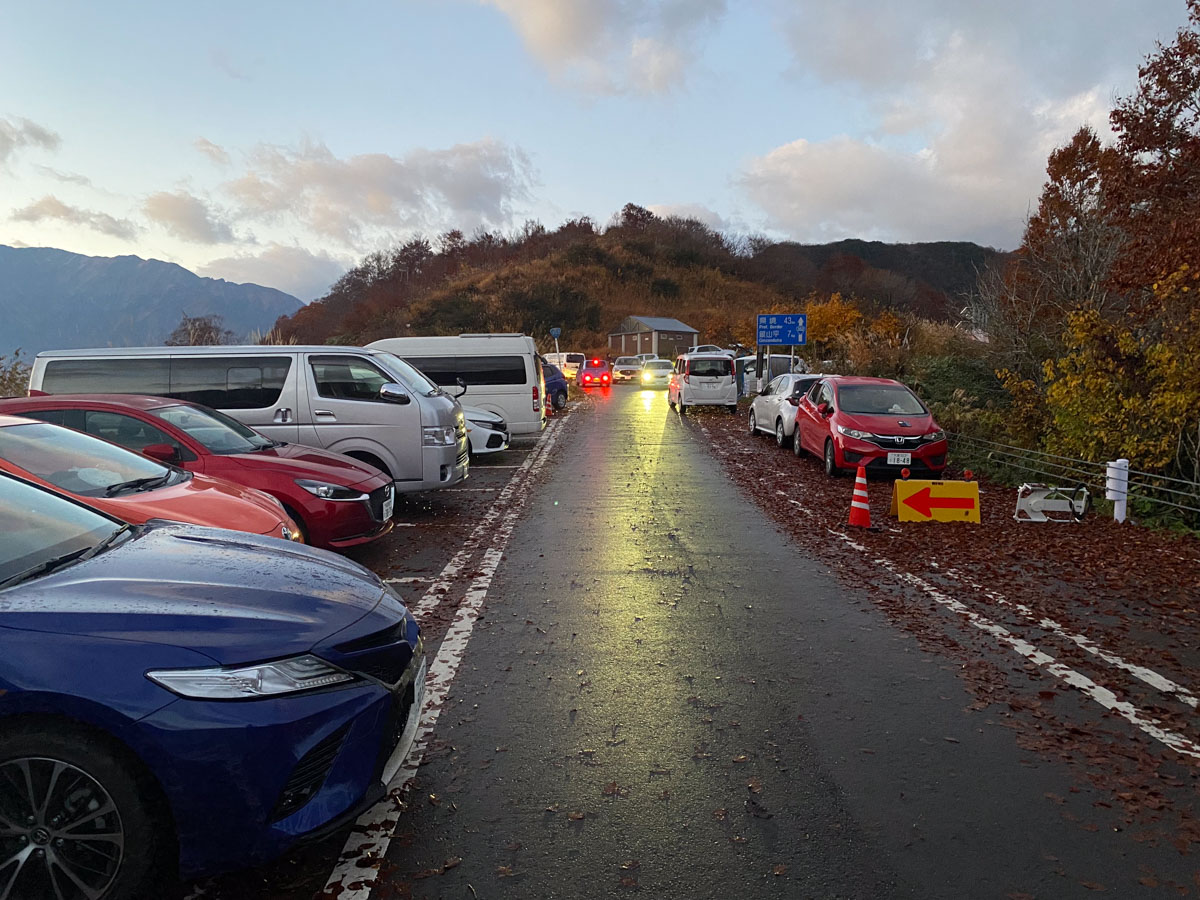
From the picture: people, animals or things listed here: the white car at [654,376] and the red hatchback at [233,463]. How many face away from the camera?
0

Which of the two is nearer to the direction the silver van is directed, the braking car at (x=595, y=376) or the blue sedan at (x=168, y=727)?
the blue sedan

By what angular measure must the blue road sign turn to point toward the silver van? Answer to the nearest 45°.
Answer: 0° — it already faces it

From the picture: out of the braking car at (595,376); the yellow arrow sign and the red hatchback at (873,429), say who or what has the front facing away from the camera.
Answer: the braking car

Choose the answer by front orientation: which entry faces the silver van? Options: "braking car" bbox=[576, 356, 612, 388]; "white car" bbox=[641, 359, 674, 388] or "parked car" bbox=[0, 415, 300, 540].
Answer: the white car

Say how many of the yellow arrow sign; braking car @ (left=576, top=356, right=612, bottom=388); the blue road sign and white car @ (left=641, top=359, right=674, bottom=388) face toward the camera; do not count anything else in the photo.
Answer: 3

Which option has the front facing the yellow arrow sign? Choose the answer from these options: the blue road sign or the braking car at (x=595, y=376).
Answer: the blue road sign

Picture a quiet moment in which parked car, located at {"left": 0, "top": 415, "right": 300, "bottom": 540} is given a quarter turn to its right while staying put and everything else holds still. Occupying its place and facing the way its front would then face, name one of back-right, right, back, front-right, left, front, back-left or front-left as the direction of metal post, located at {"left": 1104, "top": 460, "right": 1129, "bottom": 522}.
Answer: back-left

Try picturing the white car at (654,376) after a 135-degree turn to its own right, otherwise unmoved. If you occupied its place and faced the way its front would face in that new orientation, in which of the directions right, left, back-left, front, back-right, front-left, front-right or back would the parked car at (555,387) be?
back-left

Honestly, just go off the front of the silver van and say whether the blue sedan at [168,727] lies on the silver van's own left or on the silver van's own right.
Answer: on the silver van's own right

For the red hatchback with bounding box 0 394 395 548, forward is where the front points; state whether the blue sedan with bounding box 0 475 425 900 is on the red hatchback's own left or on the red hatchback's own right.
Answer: on the red hatchback's own right

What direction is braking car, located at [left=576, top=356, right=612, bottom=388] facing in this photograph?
away from the camera

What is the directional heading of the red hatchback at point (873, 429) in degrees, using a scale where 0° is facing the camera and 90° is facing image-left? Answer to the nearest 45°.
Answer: approximately 315°

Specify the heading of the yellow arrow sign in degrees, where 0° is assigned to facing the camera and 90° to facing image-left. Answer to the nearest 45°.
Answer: approximately 0°

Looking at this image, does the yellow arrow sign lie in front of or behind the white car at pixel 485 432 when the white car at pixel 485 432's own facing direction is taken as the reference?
in front

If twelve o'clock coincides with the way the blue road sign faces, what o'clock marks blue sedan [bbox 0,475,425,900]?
The blue sedan is roughly at 12 o'clock from the blue road sign.

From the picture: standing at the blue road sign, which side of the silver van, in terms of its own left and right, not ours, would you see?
left
